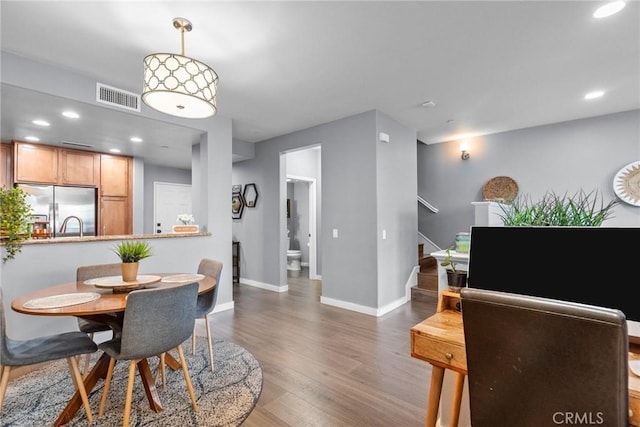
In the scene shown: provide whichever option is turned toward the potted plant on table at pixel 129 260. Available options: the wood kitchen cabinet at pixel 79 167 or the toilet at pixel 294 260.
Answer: the wood kitchen cabinet

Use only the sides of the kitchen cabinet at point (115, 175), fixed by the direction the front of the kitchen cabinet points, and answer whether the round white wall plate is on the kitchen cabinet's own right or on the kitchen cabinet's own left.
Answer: on the kitchen cabinet's own left

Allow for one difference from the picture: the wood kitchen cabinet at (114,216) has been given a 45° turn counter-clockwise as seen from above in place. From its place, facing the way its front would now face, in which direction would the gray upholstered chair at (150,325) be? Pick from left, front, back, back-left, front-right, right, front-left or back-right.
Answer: front-right

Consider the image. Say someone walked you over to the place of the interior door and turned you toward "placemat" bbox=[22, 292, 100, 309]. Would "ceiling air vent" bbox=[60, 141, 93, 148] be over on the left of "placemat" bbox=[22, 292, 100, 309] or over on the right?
right

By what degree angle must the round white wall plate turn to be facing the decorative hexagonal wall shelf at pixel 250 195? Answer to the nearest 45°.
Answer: approximately 45° to its right

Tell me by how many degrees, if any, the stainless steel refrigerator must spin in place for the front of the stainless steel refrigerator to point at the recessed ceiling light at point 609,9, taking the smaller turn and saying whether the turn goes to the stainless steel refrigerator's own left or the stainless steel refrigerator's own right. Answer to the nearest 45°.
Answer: approximately 45° to the stainless steel refrigerator's own left

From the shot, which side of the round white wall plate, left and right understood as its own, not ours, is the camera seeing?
front

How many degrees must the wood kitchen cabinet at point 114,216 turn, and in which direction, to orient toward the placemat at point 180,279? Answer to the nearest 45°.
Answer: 0° — it already faces it

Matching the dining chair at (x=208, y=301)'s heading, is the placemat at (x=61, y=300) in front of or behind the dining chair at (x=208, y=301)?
in front

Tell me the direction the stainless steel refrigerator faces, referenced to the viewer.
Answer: facing the viewer

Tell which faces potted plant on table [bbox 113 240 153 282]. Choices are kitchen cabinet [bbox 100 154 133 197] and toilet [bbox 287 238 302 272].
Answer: the kitchen cabinet

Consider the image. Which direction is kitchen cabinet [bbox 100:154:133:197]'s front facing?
toward the camera

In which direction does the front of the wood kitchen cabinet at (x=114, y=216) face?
toward the camera

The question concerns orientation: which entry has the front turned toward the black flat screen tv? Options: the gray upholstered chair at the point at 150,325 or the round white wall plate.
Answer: the round white wall plate

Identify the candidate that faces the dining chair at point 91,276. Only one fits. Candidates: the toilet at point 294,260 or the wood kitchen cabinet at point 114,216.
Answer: the wood kitchen cabinet

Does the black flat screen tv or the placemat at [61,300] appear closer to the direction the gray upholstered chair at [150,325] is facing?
the placemat
